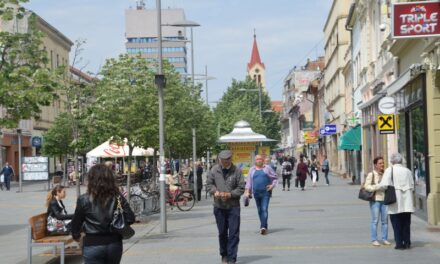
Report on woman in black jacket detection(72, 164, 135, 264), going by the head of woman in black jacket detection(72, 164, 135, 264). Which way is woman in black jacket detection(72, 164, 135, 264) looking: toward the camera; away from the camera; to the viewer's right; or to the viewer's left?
away from the camera

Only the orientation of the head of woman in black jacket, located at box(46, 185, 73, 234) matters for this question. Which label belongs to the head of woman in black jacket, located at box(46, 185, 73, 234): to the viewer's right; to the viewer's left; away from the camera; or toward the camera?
to the viewer's right

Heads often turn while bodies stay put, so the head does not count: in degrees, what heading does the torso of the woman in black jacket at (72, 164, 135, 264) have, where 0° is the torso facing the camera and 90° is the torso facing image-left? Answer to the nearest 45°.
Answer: approximately 180°

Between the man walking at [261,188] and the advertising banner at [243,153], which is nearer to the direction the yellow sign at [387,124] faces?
the man walking

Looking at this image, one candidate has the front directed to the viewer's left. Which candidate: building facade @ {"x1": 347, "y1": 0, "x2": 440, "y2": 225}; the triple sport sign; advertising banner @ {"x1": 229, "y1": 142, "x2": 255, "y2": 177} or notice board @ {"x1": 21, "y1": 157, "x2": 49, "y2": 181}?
the building facade

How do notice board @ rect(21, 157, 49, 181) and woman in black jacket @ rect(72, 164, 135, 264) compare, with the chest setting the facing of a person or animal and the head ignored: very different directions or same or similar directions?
very different directions

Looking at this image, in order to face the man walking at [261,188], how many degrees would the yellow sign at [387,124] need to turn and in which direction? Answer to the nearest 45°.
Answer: approximately 45° to its right

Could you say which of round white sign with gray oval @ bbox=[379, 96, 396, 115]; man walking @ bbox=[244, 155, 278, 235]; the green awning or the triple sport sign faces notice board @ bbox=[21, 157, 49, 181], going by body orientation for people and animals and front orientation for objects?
the green awning

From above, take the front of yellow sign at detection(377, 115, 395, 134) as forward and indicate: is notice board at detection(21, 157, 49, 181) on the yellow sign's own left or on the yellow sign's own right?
on the yellow sign's own right

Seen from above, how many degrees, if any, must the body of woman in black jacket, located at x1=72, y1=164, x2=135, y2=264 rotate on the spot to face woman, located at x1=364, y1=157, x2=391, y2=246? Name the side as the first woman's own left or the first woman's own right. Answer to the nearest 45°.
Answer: approximately 45° to the first woman's own right

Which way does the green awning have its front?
to the viewer's left

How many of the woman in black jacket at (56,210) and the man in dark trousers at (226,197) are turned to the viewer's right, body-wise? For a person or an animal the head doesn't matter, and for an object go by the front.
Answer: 1

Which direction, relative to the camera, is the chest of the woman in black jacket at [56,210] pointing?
to the viewer's right
